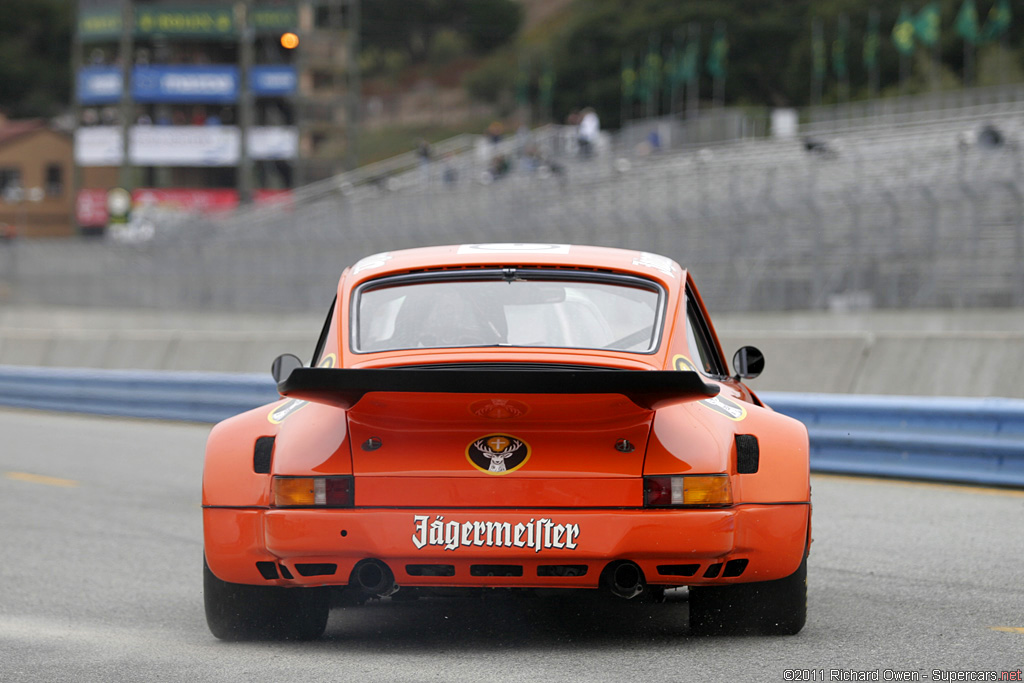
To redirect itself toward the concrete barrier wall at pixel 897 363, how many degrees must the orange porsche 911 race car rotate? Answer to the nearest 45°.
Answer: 0° — it already faces it

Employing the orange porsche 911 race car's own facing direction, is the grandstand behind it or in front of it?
in front

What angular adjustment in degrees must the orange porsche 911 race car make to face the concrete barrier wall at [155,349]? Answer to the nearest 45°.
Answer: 0° — it already faces it

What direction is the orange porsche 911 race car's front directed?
away from the camera

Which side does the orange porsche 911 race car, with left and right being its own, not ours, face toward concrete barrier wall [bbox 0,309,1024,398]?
front

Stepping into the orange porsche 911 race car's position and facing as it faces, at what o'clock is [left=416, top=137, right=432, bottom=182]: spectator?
The spectator is roughly at 12 o'clock from the orange porsche 911 race car.

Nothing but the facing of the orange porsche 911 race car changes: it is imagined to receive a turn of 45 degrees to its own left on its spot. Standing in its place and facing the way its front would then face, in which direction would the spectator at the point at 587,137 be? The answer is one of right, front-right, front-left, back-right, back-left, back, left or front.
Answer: front-right
